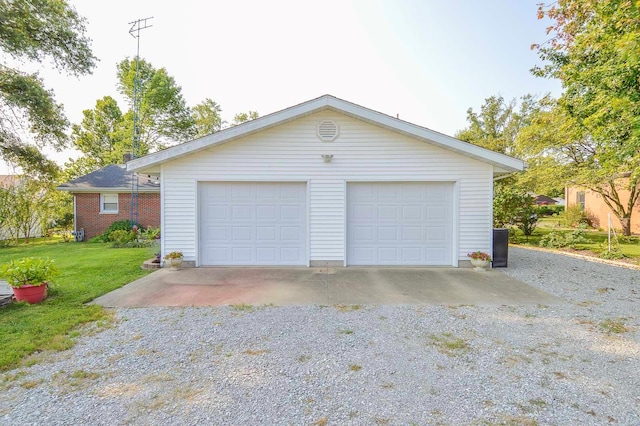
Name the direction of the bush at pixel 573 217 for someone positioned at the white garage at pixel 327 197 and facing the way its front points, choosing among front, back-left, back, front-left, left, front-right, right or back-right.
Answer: back-left

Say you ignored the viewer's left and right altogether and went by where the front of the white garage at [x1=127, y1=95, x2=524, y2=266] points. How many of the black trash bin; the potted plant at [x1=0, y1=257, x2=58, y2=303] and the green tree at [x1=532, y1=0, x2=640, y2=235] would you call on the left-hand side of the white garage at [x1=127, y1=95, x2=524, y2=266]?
2

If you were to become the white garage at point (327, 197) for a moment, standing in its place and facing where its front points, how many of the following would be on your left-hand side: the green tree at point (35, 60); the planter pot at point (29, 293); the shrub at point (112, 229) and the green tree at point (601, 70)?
1

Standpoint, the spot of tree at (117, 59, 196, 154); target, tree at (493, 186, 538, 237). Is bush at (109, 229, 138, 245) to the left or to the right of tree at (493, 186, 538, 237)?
right

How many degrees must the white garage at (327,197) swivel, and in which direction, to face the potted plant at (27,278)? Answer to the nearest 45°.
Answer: approximately 45° to its right

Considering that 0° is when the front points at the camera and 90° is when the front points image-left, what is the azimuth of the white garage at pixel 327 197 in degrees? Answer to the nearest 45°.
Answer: approximately 0°

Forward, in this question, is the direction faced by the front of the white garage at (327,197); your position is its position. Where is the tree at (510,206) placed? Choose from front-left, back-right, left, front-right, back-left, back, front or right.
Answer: back-left

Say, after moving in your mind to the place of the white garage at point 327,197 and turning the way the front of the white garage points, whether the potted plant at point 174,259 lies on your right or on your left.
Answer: on your right

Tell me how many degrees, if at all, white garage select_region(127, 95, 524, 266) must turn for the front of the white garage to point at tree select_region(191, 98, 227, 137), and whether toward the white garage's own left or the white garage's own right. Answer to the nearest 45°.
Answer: approximately 135° to the white garage's own right

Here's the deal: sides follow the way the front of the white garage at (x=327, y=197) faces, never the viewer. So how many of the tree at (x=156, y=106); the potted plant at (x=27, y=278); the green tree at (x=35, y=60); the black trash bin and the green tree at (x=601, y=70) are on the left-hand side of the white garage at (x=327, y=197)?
2

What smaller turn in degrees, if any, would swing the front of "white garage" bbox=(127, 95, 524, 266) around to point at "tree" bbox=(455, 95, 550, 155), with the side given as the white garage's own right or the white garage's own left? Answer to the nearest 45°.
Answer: approximately 135° to the white garage's own left

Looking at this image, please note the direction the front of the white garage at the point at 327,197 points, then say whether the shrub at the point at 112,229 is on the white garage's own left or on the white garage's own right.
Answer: on the white garage's own right

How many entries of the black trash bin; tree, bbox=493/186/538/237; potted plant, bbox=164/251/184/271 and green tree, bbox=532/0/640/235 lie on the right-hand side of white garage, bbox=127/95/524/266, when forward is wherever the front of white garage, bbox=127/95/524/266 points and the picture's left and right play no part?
1
